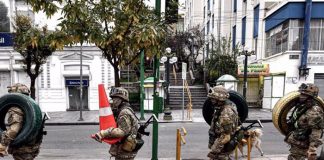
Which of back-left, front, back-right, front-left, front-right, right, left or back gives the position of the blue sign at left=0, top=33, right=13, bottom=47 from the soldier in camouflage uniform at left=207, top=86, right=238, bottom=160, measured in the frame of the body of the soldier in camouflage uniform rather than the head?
front-right

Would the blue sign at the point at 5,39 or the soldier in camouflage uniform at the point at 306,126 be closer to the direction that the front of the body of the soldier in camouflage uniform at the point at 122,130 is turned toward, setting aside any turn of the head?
the blue sign

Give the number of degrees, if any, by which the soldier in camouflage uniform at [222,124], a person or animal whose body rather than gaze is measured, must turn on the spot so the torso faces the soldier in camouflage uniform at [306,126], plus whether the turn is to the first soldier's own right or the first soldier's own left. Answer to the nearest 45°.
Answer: approximately 180°

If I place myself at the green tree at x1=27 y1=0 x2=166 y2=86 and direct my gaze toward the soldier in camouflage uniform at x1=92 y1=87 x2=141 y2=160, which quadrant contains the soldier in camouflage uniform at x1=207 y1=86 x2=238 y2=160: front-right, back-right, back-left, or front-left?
front-left

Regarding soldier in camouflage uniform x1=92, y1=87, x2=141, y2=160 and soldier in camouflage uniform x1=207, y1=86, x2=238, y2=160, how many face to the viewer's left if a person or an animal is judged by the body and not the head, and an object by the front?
2

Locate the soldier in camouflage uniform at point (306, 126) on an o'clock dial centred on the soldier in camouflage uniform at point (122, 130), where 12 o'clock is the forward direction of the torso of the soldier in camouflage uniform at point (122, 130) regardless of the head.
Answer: the soldier in camouflage uniform at point (306, 126) is roughly at 6 o'clock from the soldier in camouflage uniform at point (122, 130).

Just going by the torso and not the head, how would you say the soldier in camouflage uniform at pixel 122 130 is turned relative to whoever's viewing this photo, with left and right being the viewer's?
facing to the left of the viewer

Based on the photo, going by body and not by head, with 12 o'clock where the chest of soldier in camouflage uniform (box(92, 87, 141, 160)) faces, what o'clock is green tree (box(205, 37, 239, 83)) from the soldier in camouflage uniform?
The green tree is roughly at 4 o'clock from the soldier in camouflage uniform.

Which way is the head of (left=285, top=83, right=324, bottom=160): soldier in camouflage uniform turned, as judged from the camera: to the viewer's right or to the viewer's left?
to the viewer's left

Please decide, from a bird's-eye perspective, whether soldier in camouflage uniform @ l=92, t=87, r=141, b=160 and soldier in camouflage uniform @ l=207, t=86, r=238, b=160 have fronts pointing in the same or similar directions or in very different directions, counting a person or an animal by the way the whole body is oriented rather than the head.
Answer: same or similar directions

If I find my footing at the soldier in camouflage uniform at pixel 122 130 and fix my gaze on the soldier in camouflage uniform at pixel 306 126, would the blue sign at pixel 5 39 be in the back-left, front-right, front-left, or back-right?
back-left

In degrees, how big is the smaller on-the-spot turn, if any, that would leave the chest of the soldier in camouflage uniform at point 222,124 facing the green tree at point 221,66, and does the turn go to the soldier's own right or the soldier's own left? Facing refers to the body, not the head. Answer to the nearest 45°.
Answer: approximately 90° to the soldier's own right

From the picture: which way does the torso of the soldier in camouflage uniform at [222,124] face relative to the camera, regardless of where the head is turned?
to the viewer's left

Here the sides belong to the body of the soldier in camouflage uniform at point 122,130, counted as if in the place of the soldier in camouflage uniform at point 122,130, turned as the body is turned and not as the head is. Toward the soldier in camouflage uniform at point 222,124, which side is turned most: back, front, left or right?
back
